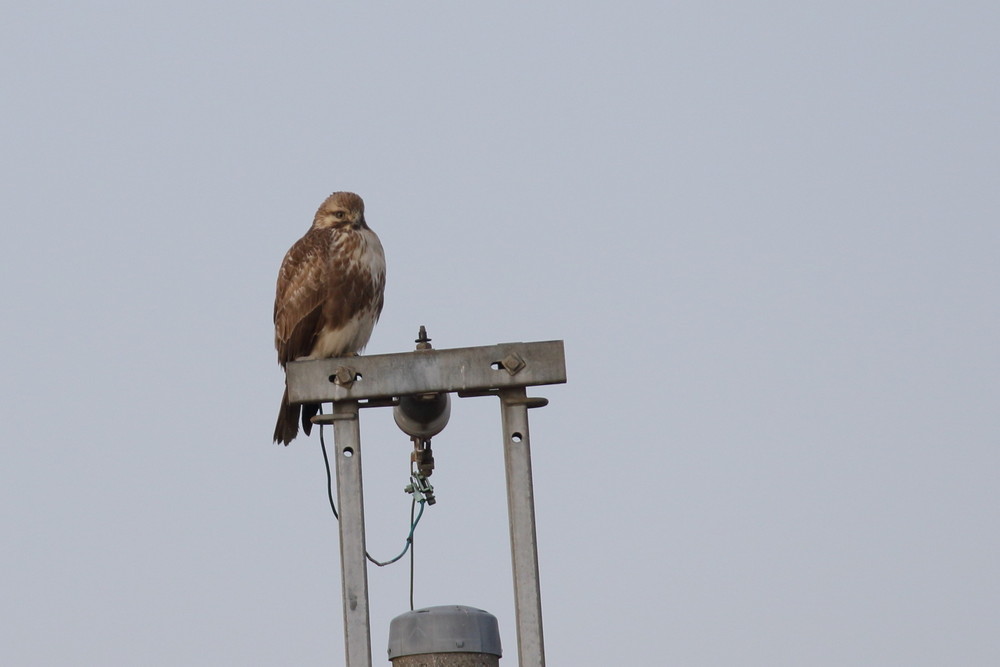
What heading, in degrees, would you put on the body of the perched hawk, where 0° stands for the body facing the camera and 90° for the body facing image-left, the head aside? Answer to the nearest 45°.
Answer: approximately 315°
